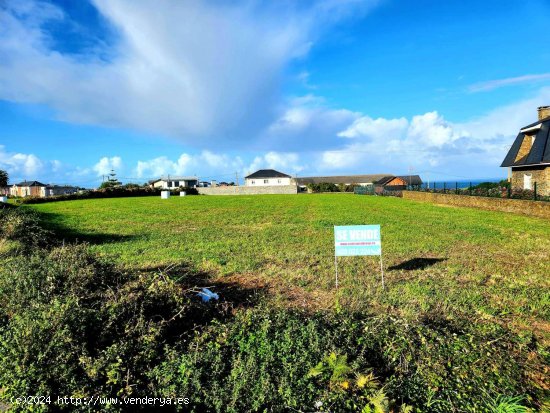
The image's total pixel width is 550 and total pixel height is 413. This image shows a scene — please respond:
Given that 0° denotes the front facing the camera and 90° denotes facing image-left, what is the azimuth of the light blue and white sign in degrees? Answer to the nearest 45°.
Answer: approximately 0°

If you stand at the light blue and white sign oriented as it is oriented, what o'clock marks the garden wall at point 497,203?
The garden wall is roughly at 7 o'clock from the light blue and white sign.

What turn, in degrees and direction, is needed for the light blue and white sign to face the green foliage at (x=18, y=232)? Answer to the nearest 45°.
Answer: approximately 90° to its right

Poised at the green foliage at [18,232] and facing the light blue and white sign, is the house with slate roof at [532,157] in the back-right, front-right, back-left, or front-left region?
front-left

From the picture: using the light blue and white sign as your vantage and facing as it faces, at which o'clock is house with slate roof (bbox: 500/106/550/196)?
The house with slate roof is roughly at 7 o'clock from the light blue and white sign.

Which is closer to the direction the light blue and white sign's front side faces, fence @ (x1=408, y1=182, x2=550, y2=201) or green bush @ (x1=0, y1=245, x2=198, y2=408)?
the green bush

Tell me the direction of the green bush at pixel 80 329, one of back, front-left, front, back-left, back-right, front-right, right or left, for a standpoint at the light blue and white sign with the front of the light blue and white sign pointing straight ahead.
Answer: front-right

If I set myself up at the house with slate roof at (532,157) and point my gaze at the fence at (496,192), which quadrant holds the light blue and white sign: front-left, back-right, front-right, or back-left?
front-left

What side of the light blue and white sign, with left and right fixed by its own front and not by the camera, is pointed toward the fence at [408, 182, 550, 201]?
back
